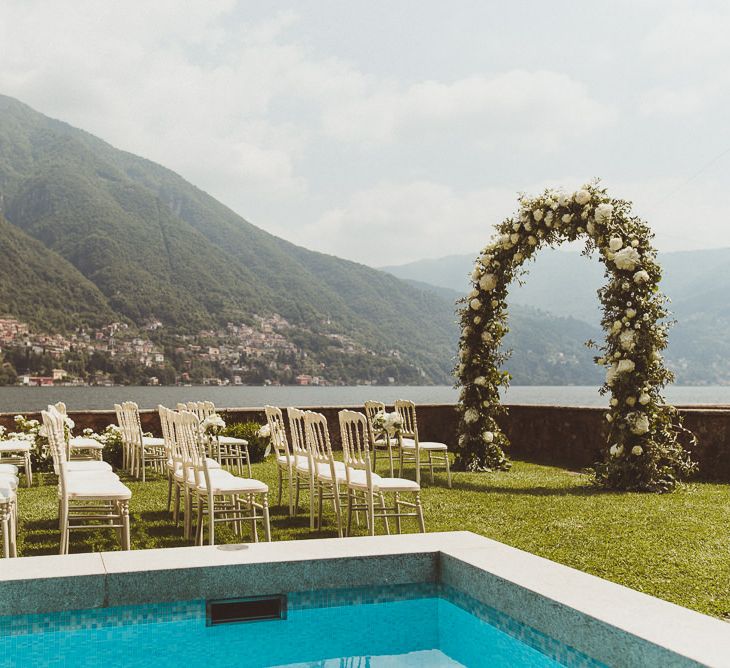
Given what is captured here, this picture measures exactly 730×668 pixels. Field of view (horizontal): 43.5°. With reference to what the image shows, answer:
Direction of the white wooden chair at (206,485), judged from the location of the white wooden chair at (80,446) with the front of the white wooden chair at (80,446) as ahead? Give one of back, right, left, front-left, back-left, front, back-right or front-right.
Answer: right

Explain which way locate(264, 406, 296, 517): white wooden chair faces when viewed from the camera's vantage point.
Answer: facing away from the viewer and to the right of the viewer

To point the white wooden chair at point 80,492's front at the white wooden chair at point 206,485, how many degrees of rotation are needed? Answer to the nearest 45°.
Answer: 0° — it already faces it

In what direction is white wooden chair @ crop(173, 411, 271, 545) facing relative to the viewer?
to the viewer's right

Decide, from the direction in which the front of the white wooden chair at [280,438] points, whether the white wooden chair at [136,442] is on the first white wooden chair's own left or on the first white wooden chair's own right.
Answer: on the first white wooden chair's own left

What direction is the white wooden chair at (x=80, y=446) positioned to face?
to the viewer's right

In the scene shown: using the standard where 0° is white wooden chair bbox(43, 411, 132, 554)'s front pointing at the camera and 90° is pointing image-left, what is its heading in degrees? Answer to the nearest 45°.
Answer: approximately 270°

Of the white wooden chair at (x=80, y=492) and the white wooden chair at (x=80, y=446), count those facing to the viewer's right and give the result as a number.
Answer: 2

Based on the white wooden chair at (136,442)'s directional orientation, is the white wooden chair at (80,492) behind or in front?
behind

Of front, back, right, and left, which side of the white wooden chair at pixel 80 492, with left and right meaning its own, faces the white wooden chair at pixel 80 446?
left
